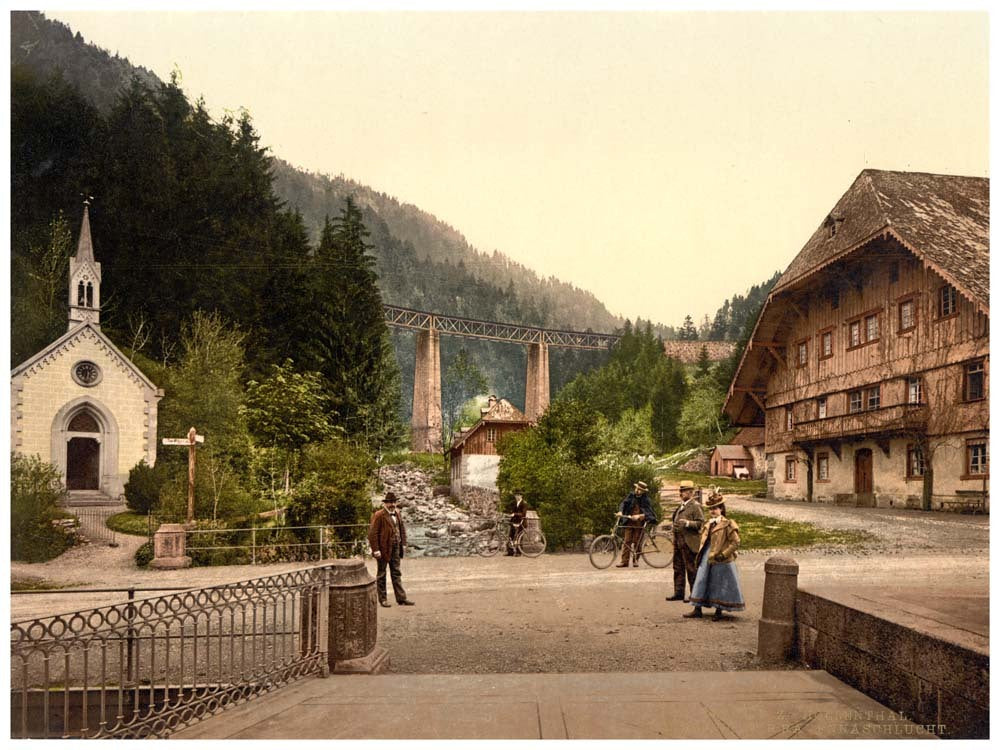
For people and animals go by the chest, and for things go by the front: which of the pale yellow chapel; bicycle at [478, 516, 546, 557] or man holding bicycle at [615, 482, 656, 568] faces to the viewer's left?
the bicycle

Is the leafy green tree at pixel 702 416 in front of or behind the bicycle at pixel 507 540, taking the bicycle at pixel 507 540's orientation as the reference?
behind

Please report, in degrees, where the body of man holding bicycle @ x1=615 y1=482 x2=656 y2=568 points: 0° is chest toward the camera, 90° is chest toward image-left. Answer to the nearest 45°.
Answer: approximately 0°

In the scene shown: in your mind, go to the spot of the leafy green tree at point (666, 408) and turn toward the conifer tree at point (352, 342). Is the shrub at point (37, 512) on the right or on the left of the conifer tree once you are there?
left

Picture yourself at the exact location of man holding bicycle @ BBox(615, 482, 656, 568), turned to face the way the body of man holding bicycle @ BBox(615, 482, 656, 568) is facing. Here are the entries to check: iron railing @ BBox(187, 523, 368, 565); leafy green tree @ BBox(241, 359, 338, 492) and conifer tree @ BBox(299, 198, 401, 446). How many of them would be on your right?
3

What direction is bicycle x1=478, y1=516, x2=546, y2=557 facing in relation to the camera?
to the viewer's left
